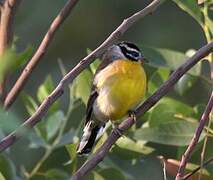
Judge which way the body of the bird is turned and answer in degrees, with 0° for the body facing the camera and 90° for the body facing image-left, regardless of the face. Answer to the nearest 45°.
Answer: approximately 315°
